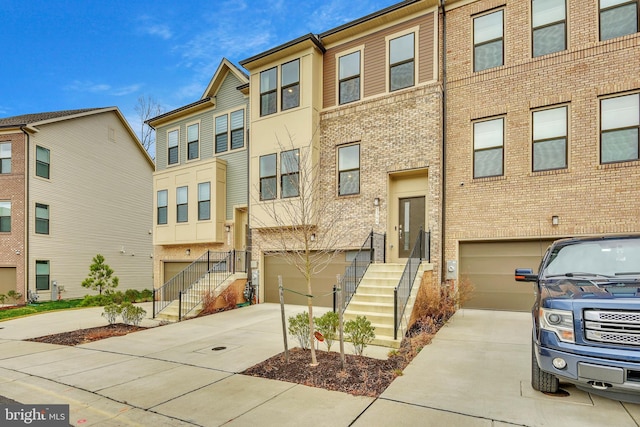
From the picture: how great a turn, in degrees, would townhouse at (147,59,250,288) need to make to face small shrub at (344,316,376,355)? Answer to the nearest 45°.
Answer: approximately 45° to its left

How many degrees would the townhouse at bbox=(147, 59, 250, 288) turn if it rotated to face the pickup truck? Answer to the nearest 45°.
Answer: approximately 45° to its left

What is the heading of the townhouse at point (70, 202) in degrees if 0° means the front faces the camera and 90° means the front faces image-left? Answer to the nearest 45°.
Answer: approximately 45°

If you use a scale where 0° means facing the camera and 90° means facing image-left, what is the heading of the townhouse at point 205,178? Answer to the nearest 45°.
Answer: approximately 45°

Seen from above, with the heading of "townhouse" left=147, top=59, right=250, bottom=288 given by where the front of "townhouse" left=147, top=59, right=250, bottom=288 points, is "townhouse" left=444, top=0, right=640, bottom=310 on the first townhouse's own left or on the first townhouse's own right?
on the first townhouse's own left

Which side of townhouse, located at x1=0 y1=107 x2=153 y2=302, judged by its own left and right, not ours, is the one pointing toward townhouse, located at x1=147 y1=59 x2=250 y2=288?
left

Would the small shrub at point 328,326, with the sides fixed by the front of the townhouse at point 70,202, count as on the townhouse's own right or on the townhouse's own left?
on the townhouse's own left

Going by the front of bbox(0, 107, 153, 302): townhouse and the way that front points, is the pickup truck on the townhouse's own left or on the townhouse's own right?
on the townhouse's own left
